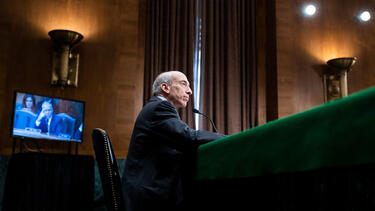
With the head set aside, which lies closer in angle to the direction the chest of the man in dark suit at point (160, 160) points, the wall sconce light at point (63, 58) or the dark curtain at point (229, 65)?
the dark curtain

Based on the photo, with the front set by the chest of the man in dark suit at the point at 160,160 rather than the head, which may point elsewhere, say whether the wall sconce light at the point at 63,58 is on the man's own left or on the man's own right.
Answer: on the man's own left

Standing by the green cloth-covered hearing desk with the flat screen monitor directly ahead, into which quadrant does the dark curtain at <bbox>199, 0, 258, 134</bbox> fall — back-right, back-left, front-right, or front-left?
front-right

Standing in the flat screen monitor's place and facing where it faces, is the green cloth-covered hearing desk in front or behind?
in front

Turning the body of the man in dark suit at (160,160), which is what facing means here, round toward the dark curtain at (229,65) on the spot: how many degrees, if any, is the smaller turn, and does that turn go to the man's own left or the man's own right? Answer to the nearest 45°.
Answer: approximately 90° to the man's own left

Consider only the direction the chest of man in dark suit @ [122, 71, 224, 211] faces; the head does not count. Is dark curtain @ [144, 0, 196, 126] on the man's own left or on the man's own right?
on the man's own left

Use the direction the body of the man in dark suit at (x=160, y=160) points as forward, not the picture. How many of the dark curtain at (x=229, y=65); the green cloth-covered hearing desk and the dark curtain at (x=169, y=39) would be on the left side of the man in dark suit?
2

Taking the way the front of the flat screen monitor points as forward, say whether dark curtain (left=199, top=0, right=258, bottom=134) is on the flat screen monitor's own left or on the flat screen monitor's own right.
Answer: on the flat screen monitor's own left

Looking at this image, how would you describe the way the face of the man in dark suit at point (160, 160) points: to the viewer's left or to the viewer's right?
to the viewer's right

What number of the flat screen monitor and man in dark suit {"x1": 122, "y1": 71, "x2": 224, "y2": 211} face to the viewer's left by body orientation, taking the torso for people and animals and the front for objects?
0

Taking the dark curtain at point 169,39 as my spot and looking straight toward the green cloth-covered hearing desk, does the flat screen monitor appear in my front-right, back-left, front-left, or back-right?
front-right

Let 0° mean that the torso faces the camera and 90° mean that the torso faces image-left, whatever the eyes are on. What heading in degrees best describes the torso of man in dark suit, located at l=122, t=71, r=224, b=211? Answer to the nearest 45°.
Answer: approximately 270°
